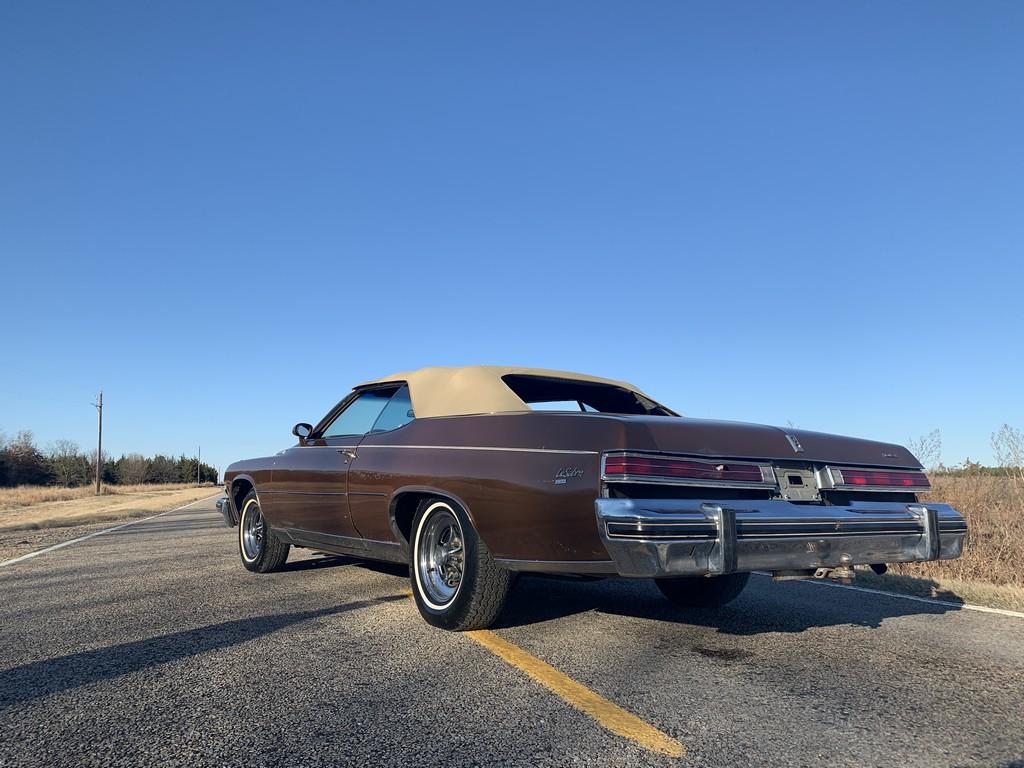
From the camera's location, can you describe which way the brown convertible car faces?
facing away from the viewer and to the left of the viewer
